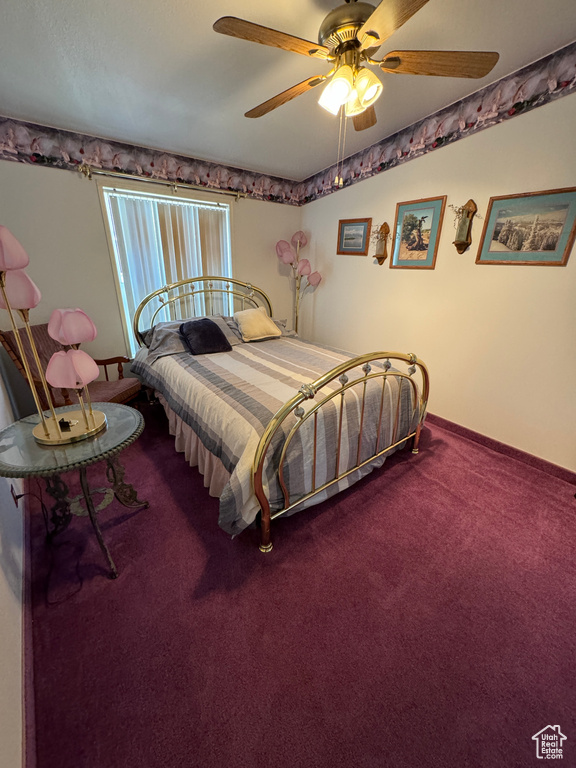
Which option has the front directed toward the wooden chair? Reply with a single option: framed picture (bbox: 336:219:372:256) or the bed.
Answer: the framed picture

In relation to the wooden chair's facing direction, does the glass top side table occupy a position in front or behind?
in front

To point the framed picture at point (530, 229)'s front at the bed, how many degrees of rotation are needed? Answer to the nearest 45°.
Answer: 0° — it already faces it

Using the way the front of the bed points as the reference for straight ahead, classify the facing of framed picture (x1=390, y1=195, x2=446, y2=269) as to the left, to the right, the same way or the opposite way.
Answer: to the right

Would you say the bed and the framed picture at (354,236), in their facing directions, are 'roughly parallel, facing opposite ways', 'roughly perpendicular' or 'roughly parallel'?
roughly perpendicular

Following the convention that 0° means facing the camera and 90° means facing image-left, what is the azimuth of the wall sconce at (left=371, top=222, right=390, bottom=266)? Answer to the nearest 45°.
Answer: approximately 45°

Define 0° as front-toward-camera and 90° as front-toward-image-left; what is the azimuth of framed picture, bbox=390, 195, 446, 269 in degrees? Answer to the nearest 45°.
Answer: approximately 45°

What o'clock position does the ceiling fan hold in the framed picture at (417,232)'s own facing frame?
The ceiling fan is roughly at 11 o'clock from the framed picture.

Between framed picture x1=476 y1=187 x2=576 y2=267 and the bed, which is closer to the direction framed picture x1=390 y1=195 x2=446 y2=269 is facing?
the bed

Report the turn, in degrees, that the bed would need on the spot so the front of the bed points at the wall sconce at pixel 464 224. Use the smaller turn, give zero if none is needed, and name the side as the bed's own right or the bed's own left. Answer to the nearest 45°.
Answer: approximately 90° to the bed's own left

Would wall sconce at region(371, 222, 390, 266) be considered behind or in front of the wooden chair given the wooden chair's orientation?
in front

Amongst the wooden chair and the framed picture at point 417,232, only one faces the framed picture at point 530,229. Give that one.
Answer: the wooden chair
